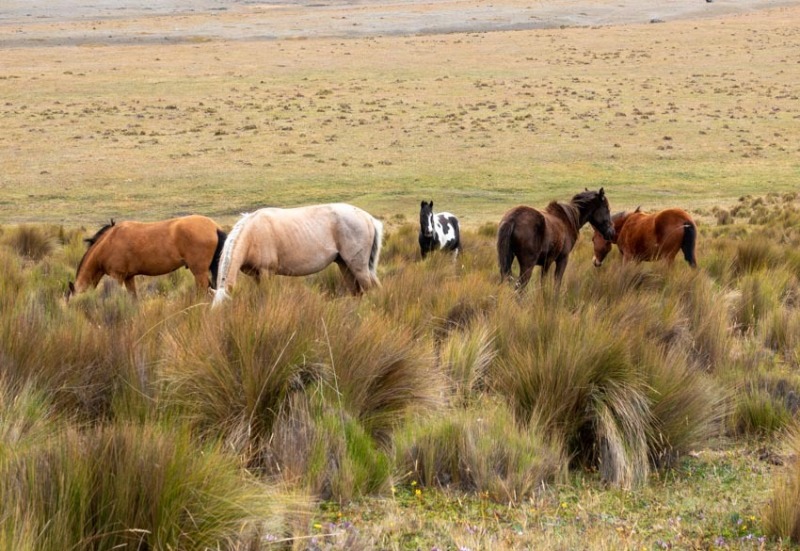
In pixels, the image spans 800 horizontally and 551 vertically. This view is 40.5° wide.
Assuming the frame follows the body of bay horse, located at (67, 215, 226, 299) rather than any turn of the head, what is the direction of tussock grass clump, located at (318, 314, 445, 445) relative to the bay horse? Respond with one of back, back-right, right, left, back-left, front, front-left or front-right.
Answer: left

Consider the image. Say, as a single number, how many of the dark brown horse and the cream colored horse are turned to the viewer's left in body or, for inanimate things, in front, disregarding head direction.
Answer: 1

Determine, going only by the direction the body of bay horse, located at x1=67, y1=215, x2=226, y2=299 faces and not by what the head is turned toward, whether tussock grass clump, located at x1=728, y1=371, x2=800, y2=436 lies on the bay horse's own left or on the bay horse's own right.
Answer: on the bay horse's own left

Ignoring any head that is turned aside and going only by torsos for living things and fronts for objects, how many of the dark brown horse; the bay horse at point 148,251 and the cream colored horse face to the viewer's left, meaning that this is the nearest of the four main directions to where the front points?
2

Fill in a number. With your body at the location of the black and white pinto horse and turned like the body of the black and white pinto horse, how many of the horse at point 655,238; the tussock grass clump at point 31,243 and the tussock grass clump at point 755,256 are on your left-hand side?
2

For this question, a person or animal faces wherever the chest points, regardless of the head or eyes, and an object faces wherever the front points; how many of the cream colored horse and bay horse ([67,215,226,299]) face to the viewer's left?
2

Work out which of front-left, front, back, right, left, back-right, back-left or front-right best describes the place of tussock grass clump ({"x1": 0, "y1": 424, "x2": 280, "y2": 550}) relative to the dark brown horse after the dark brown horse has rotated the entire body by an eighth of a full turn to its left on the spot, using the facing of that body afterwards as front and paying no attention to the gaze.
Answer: back

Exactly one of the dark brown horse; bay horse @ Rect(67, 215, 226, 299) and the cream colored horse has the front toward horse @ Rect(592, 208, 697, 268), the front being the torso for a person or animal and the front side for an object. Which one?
the dark brown horse

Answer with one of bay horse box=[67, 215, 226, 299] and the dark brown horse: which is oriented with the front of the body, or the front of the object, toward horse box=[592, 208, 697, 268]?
the dark brown horse

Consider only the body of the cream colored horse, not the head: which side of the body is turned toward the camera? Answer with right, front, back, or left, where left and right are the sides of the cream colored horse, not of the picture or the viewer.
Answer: left

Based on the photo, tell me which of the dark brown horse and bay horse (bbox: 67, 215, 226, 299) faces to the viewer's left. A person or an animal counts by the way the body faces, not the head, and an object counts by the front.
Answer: the bay horse

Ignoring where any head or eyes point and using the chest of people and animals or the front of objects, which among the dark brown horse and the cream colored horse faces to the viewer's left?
the cream colored horse

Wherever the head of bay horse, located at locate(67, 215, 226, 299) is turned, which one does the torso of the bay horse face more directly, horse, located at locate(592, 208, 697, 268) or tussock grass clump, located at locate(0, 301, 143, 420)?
the tussock grass clump

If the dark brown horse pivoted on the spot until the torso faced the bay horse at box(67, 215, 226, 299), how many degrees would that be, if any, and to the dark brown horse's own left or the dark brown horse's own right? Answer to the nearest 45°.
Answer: approximately 135° to the dark brown horse's own left

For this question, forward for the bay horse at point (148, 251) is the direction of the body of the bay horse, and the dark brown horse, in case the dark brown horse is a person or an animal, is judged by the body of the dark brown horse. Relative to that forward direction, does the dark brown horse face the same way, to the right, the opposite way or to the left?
the opposite way

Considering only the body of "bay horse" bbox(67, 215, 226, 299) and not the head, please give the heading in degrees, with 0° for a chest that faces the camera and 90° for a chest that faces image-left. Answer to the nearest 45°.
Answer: approximately 90°

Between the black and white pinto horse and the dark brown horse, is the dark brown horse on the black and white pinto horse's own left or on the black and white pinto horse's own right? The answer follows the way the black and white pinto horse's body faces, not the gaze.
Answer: on the black and white pinto horse's own left

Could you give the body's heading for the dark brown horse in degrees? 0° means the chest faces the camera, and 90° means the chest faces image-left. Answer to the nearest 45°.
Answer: approximately 225°
